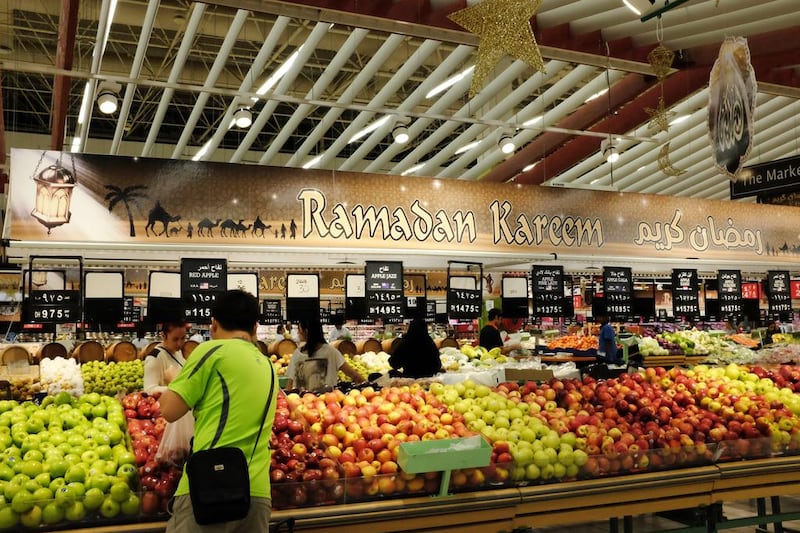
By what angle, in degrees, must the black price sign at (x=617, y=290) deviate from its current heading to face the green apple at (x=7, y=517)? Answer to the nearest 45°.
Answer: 0° — it already faces it

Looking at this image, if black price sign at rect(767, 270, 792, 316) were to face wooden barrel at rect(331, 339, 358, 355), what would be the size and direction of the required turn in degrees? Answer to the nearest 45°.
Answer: approximately 45° to its right

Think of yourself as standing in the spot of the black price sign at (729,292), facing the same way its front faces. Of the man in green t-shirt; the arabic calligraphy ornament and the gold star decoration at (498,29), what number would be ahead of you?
3

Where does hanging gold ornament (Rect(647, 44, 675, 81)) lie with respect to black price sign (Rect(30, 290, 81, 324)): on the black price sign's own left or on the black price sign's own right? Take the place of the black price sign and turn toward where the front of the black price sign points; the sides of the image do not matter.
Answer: on the black price sign's own left

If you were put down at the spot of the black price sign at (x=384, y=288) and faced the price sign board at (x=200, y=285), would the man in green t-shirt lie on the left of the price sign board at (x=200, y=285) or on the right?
left
